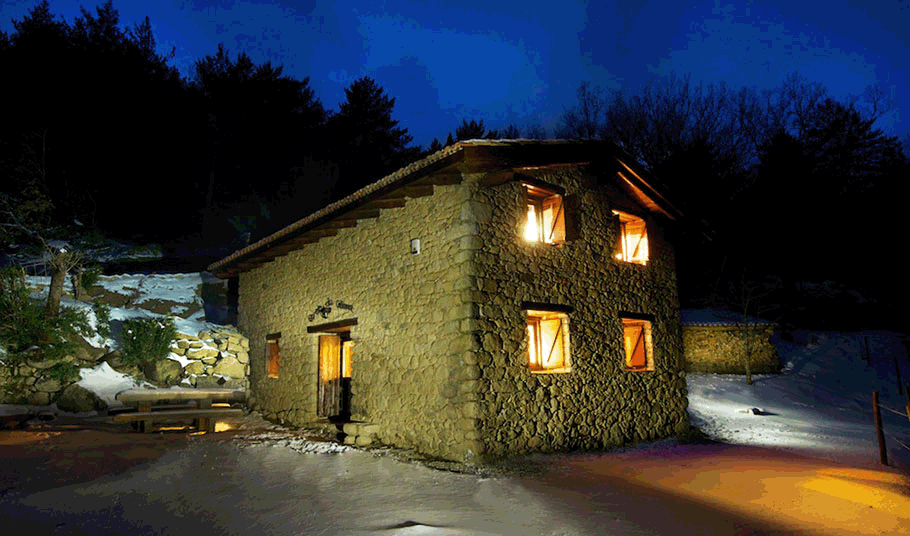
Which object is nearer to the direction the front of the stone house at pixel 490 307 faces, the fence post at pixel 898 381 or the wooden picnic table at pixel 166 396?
the wooden picnic table

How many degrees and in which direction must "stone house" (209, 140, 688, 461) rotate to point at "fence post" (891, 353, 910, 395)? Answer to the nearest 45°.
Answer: approximately 180°

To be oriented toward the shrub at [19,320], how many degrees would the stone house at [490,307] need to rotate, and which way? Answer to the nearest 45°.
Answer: approximately 45° to its right

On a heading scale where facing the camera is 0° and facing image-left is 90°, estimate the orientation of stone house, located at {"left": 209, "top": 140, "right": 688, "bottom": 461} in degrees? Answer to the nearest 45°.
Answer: approximately 45°

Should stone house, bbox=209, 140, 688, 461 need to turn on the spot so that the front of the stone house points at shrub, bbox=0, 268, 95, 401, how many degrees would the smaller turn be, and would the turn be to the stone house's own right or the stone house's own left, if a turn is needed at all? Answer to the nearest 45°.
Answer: approximately 45° to the stone house's own right

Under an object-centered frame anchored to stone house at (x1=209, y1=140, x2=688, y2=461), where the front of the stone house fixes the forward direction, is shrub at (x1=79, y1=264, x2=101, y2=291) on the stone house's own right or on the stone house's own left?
on the stone house's own right

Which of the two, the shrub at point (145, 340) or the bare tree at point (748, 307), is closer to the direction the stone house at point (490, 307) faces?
the shrub

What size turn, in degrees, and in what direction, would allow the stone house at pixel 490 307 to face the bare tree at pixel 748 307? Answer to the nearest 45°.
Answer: approximately 180°

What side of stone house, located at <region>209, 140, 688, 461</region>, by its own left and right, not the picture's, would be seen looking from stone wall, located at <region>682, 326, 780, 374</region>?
back

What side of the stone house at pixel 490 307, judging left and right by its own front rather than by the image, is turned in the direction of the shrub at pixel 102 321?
right
